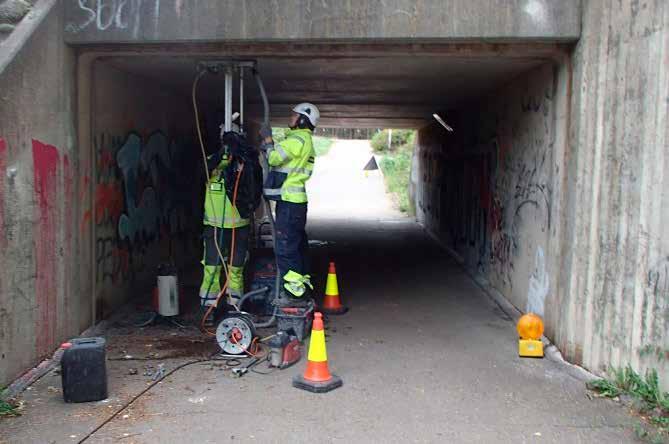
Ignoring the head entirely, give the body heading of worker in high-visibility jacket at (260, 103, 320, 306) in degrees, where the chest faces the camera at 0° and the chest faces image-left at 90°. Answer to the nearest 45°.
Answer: approximately 90°

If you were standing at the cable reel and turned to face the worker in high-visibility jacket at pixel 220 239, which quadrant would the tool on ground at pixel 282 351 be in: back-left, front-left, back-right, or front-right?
back-right

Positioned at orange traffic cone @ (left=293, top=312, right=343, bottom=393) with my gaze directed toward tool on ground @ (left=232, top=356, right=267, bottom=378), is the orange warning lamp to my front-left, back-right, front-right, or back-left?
back-right

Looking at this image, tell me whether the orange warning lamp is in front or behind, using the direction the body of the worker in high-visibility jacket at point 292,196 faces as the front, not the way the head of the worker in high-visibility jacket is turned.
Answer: behind

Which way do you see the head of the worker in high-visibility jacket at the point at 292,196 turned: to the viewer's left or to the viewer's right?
to the viewer's left

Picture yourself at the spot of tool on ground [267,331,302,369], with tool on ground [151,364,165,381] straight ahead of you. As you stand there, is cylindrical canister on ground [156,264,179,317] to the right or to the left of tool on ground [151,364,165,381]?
right
